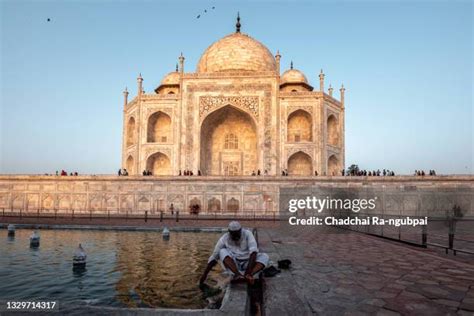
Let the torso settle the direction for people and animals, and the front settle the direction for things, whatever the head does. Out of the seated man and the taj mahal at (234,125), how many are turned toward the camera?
2

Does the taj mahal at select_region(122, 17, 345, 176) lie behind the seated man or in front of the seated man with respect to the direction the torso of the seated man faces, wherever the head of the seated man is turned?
behind

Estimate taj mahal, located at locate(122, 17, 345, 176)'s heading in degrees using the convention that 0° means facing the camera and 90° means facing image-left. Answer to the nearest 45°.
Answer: approximately 0°

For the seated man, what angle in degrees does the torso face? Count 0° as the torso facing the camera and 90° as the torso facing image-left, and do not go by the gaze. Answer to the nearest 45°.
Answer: approximately 0°

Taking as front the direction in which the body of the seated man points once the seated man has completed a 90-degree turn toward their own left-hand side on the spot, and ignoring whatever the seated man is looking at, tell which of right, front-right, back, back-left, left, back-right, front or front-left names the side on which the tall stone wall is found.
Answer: left

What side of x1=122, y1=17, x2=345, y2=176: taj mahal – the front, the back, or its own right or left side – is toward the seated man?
front

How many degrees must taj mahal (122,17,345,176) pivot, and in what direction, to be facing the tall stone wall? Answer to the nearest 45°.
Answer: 0° — it already faces it
